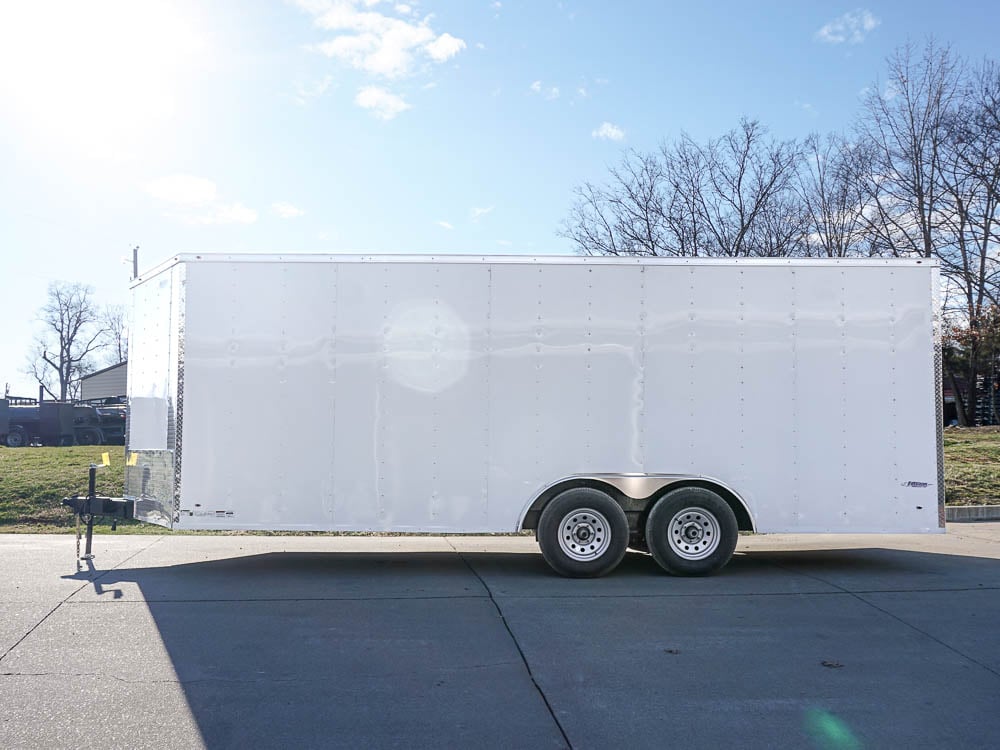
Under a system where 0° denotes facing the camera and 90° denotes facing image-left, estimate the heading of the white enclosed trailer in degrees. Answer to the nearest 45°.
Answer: approximately 90°
